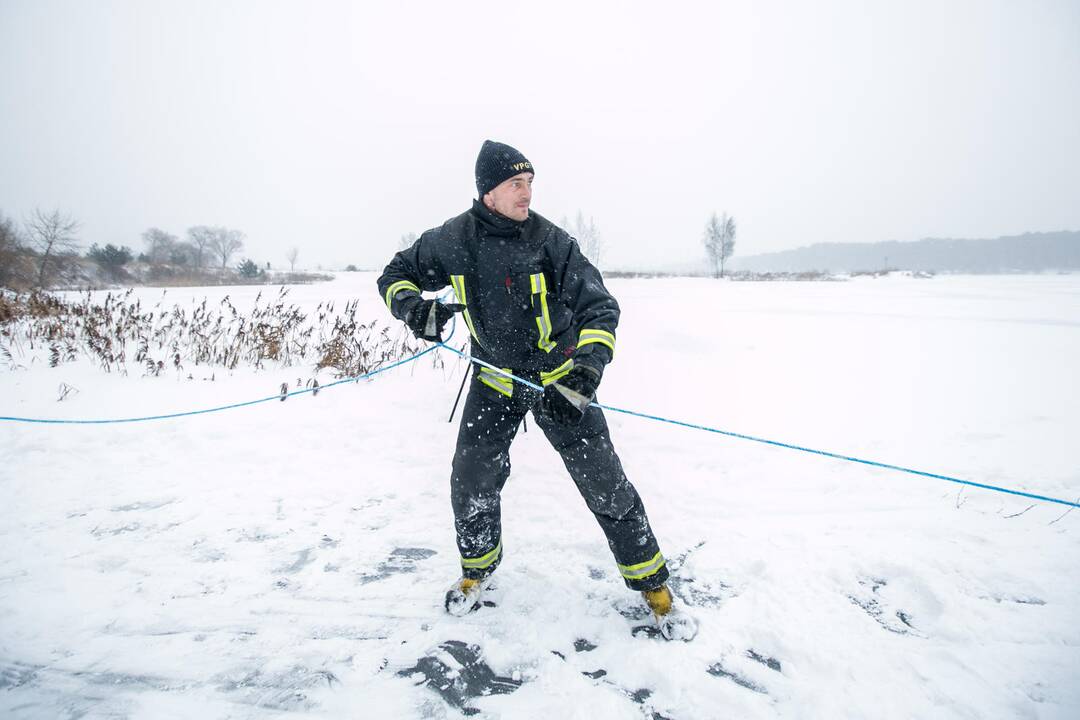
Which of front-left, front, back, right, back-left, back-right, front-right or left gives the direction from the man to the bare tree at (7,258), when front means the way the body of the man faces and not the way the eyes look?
back-right

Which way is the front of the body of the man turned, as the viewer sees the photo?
toward the camera
